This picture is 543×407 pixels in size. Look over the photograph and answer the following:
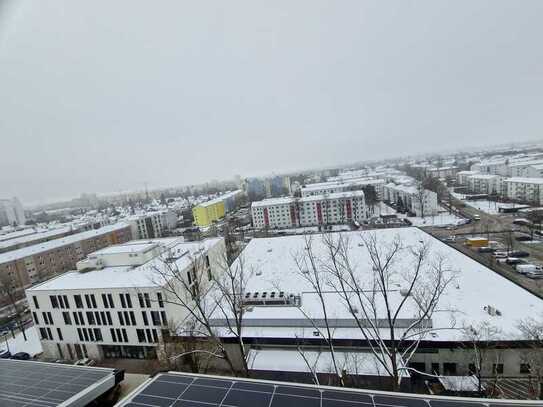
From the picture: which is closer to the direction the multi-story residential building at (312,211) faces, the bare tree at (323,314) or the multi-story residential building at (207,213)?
the bare tree

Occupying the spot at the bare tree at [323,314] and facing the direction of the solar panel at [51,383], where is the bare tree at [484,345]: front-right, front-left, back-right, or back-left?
back-left

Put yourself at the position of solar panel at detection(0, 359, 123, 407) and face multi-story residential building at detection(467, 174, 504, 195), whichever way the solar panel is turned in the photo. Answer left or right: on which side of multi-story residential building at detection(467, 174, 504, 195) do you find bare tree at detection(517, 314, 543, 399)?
right

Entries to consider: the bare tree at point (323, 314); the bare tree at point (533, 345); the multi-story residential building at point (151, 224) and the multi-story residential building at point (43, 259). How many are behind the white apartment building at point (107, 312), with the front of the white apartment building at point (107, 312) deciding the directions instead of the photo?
2

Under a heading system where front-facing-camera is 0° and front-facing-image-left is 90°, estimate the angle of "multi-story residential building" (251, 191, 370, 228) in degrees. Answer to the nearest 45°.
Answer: approximately 0°

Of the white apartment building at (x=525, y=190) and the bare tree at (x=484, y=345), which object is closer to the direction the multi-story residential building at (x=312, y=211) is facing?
the bare tree

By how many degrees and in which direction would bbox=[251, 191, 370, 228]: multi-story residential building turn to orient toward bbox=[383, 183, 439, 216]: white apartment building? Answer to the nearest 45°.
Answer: approximately 90° to its left

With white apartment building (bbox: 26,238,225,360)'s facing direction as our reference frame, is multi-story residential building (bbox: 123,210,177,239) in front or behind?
behind

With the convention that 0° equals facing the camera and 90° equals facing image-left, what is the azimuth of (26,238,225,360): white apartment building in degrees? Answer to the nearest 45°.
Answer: approximately 0°

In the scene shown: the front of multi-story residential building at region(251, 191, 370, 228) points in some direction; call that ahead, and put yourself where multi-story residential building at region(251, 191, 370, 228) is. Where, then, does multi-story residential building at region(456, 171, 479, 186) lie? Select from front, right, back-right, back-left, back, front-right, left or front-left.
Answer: back-left

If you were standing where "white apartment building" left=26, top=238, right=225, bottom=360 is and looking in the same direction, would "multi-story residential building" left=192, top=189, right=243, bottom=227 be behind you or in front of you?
behind

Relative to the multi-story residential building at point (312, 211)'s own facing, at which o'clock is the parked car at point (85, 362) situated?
The parked car is roughly at 1 o'clock from the multi-story residential building.

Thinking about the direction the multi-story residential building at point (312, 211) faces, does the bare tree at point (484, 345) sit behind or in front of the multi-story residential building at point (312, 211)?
in front
